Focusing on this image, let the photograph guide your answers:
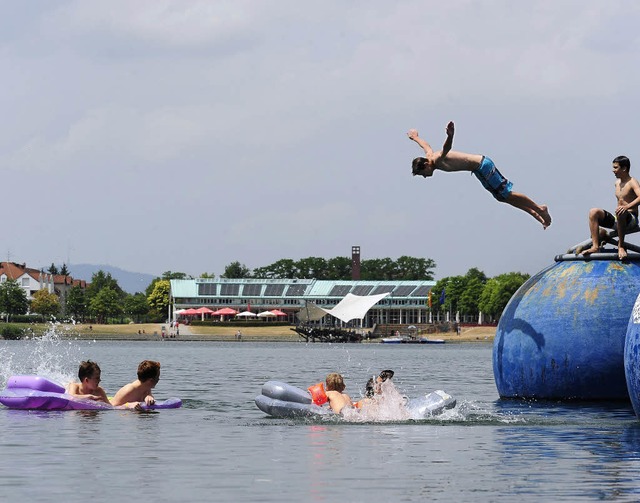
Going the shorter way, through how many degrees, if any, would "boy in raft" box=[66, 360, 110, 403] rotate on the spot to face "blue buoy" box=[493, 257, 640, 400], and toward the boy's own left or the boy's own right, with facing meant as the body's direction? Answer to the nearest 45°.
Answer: approximately 45° to the boy's own left

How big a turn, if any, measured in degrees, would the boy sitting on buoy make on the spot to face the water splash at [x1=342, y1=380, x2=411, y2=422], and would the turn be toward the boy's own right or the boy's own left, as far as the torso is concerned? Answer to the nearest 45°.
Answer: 0° — they already face it

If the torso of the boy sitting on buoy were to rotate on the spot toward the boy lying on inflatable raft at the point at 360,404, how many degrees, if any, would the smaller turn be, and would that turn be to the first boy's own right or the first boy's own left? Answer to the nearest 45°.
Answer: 0° — they already face them

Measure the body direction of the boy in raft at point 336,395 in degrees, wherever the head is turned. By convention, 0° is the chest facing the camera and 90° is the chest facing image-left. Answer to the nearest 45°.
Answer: approximately 225°

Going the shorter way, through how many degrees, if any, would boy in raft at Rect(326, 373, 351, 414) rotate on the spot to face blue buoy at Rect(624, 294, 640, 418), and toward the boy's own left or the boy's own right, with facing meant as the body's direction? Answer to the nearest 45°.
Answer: approximately 90° to the boy's own right

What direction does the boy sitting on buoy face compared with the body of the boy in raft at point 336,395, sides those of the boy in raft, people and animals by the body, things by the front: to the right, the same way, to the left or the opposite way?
the opposite way

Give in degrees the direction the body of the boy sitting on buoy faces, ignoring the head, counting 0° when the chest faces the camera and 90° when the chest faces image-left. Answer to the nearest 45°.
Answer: approximately 45°

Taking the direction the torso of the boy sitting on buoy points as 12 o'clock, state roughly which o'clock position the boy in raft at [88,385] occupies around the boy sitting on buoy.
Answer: The boy in raft is roughly at 1 o'clock from the boy sitting on buoy.
